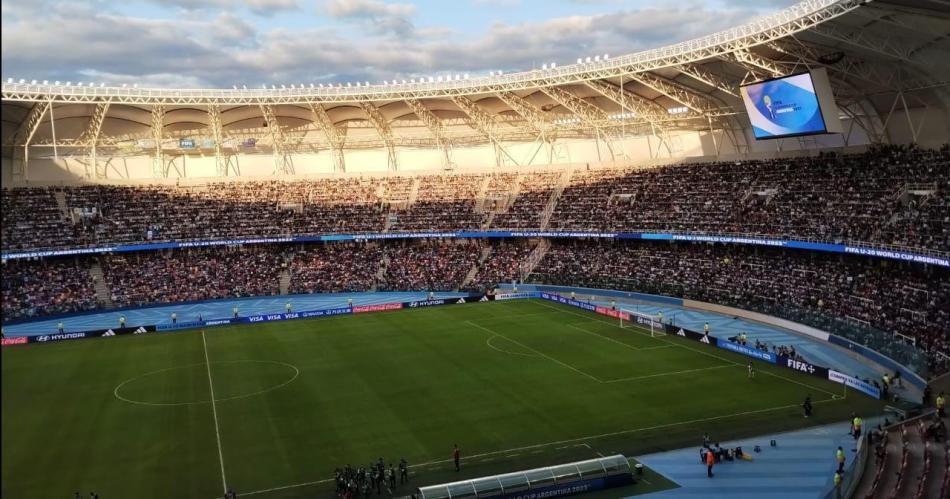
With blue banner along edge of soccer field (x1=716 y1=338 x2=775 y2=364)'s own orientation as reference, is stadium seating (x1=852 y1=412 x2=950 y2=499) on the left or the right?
on its left

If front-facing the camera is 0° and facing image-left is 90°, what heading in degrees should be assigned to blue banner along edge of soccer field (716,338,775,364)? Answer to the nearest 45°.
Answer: approximately 45°

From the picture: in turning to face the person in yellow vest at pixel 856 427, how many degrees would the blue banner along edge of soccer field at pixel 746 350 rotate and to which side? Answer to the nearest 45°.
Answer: approximately 45° to its left
